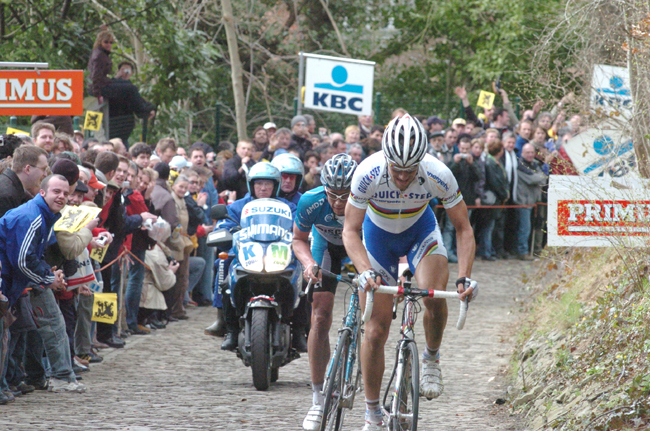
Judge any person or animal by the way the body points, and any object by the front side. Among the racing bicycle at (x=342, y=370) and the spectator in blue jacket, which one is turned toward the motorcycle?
the spectator in blue jacket

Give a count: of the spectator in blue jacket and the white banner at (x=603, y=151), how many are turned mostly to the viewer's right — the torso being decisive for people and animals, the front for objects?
1

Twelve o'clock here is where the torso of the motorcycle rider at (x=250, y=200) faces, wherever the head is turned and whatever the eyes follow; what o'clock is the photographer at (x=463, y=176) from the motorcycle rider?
The photographer is roughly at 7 o'clock from the motorcycle rider.

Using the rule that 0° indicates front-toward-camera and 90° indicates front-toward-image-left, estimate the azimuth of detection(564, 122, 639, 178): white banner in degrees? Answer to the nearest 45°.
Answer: approximately 0°

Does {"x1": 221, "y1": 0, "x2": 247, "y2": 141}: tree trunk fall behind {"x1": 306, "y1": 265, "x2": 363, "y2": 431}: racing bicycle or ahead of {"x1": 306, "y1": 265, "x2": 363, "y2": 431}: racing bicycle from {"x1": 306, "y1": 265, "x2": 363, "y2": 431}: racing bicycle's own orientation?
behind

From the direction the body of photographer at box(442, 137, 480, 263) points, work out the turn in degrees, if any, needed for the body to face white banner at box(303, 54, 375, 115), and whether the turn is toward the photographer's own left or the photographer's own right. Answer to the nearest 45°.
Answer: approximately 90° to the photographer's own right

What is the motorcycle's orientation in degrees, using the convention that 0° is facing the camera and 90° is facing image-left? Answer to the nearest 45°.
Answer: approximately 0°

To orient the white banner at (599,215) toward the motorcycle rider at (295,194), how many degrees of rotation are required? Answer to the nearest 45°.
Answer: approximately 90° to its right
